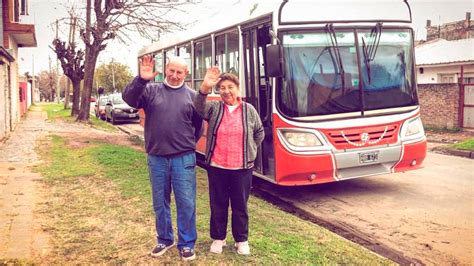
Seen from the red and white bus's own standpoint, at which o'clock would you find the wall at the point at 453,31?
The wall is roughly at 8 o'clock from the red and white bus.

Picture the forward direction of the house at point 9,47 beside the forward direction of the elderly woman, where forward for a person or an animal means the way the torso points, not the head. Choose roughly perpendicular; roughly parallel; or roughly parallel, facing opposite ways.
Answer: roughly perpendicular

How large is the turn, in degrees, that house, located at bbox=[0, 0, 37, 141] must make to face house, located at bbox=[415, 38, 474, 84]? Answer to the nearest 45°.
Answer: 0° — it already faces it

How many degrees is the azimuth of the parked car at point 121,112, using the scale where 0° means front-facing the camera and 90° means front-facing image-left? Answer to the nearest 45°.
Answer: approximately 315°

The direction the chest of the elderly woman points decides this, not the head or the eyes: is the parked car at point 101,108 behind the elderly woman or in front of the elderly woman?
behind

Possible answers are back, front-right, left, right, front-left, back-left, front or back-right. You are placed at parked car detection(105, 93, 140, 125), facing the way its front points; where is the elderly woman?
front-right

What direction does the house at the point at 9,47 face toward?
to the viewer's right

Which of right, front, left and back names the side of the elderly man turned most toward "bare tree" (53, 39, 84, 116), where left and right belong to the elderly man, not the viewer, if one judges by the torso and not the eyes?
back
